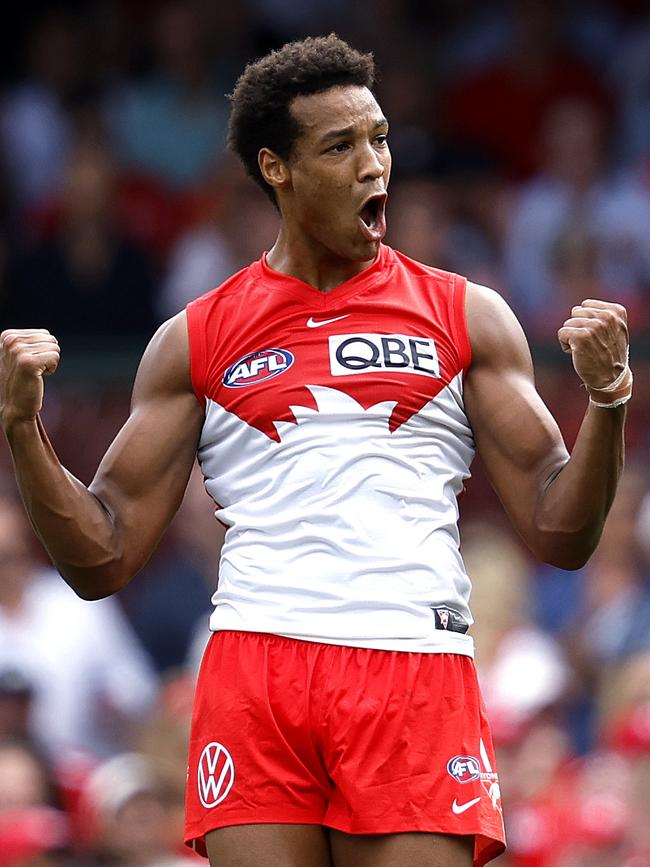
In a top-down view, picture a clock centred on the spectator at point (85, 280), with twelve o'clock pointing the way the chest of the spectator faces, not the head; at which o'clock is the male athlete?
The male athlete is roughly at 12 o'clock from the spectator.

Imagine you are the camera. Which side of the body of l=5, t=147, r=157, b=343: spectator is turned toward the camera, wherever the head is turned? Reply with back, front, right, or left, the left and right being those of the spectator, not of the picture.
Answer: front

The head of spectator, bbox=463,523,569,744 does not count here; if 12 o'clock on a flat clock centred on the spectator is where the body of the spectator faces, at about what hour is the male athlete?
The male athlete is roughly at 12 o'clock from the spectator.

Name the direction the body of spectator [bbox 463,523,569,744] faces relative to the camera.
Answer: toward the camera

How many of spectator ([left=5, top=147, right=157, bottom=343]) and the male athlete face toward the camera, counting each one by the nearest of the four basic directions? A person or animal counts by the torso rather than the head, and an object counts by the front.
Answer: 2

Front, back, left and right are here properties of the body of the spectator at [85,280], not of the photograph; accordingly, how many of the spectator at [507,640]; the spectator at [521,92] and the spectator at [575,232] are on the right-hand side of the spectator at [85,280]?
0

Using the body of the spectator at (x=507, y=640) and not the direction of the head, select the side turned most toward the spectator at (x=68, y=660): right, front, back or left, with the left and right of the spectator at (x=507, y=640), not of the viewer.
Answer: right

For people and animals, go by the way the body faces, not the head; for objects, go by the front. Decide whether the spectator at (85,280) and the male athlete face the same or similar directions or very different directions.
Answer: same or similar directions

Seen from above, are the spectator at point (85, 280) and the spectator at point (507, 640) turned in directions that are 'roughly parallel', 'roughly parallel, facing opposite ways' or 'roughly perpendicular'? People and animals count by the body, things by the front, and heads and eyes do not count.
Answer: roughly parallel

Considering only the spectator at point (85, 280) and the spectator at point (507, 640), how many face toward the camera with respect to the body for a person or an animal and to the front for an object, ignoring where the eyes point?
2

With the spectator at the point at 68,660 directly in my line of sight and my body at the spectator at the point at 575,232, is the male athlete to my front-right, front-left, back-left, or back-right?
front-left

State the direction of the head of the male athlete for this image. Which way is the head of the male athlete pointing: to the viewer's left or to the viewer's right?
to the viewer's right

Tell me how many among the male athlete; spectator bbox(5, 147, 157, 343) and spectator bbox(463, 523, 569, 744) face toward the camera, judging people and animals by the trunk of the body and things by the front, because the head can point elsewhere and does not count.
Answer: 3

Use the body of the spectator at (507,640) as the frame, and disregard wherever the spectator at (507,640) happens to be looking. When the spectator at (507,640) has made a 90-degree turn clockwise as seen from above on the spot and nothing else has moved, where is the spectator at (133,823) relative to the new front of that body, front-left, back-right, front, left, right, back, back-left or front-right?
front-left
